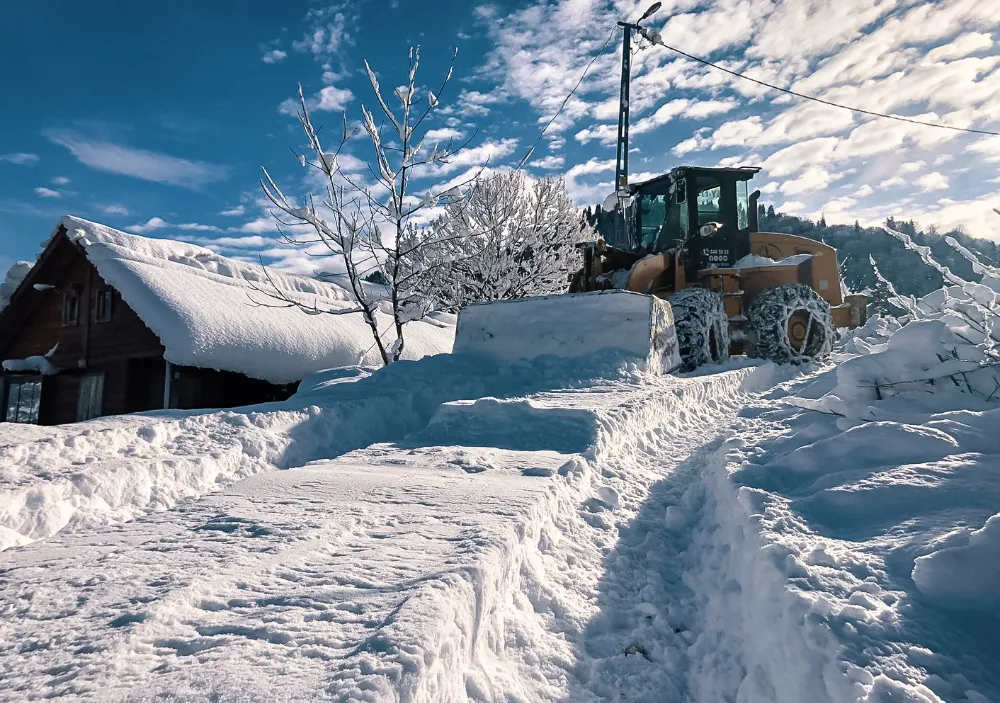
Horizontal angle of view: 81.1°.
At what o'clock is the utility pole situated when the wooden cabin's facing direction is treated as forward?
The utility pole is roughly at 8 o'clock from the wooden cabin.

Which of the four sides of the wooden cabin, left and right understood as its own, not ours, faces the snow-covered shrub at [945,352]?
left

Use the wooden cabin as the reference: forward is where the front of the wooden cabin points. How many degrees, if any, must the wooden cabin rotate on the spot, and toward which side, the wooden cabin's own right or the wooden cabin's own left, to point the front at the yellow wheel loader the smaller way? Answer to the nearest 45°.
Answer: approximately 90° to the wooden cabin's own left

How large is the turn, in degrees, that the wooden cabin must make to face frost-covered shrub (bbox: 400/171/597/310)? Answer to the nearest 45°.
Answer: approximately 135° to its left

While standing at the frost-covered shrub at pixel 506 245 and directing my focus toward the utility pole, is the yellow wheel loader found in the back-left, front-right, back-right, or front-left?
front-right

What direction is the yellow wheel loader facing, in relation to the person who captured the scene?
facing the viewer and to the left of the viewer

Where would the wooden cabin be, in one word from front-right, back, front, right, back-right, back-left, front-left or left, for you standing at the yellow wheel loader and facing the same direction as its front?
front-right

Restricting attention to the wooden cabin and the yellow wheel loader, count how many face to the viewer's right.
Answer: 0

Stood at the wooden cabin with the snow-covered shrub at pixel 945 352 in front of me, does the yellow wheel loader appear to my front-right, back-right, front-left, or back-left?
front-left

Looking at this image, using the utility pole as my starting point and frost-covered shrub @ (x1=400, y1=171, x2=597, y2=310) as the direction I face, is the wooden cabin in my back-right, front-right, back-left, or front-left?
front-left
